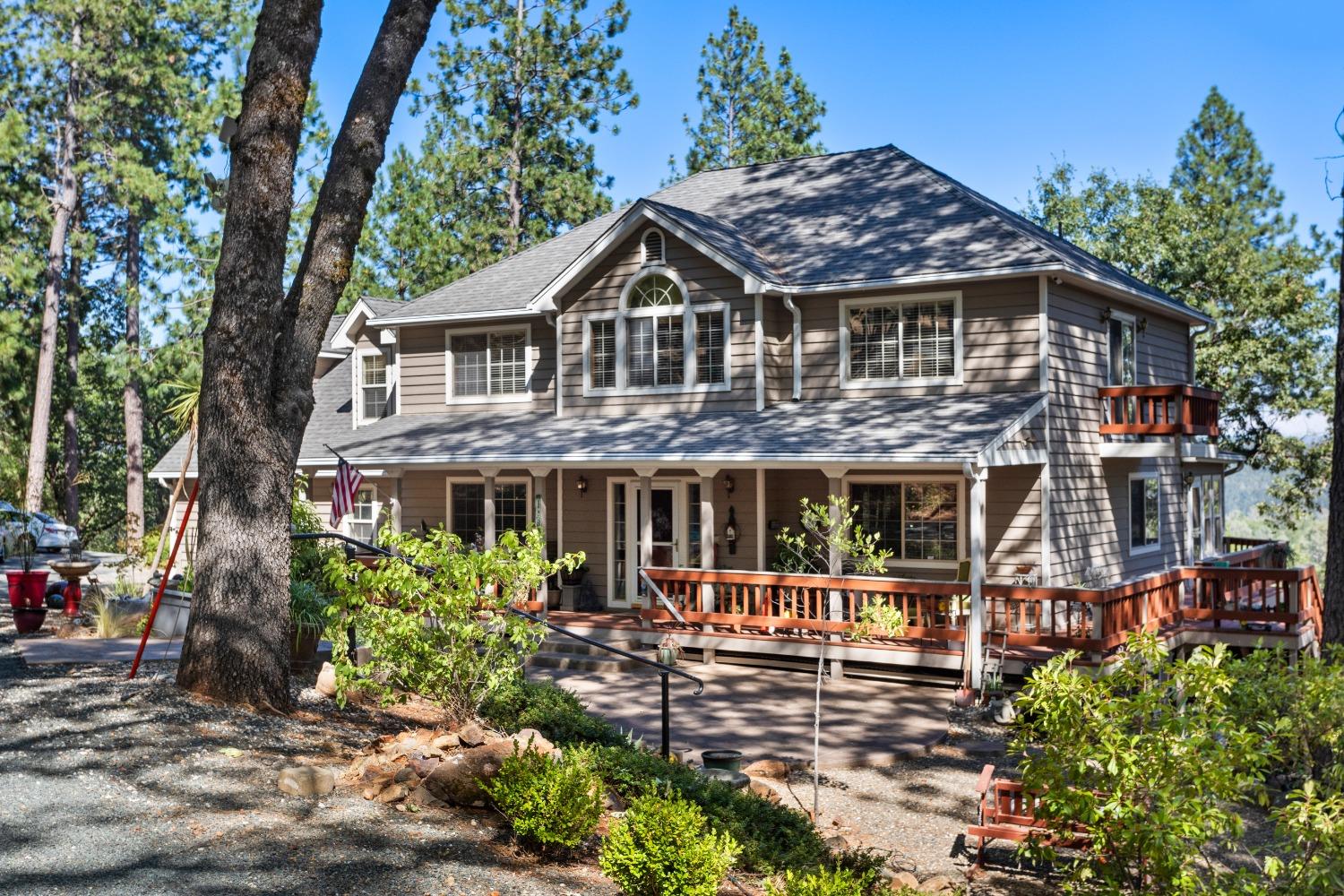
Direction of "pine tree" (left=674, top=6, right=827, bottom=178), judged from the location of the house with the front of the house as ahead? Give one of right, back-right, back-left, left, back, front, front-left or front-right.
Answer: back-right

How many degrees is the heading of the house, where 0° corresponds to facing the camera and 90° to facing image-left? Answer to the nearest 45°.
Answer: approximately 45°

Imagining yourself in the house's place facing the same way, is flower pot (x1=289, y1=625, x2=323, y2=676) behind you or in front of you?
in front

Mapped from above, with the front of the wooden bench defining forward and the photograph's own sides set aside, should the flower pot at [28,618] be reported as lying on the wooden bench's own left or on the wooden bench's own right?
on the wooden bench's own right

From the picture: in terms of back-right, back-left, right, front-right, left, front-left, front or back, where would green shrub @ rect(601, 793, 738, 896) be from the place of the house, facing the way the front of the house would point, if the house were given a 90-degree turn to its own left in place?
front-right

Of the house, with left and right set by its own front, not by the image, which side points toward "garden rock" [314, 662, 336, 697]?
front

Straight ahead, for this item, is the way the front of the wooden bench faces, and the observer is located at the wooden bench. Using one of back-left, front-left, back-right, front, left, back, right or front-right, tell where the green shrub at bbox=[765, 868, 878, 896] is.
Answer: front

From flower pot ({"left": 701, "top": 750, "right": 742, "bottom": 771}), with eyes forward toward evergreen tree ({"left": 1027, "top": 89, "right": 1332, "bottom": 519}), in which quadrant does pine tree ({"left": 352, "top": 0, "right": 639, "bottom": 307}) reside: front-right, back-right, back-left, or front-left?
front-left

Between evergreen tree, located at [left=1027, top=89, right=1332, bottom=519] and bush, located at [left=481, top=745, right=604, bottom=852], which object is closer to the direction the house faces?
the bush

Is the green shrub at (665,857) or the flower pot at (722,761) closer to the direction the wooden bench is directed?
the green shrub

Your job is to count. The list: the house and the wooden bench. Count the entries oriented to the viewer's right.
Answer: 0

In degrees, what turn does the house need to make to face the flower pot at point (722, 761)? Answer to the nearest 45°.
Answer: approximately 45° to its left

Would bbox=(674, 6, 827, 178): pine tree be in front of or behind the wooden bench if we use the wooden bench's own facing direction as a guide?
behind
